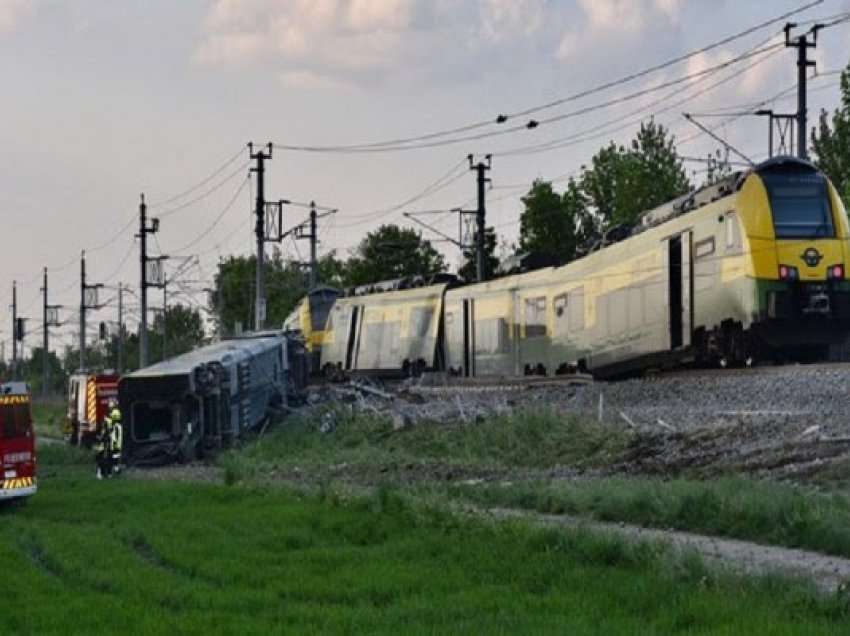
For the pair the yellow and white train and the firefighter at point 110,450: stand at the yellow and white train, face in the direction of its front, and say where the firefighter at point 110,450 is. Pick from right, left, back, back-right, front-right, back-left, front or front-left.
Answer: back-right

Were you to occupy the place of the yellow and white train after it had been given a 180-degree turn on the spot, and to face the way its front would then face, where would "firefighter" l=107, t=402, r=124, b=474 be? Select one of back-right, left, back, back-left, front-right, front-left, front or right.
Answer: front-left

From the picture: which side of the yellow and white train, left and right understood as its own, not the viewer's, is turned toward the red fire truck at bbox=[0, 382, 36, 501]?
right

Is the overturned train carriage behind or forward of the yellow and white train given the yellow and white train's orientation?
behind

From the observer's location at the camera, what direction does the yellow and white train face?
facing the viewer and to the right of the viewer
